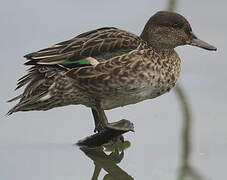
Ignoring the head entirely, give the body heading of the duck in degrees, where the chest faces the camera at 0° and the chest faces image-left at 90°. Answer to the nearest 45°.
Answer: approximately 270°
